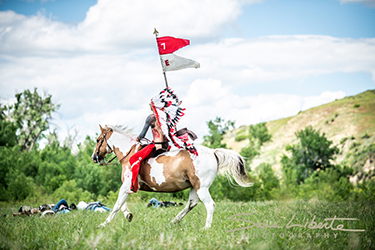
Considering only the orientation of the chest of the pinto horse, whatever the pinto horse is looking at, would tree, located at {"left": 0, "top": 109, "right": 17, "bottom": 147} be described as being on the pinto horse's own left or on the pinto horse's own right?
on the pinto horse's own right

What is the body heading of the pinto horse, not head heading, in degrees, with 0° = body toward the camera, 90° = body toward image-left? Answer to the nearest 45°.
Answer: approximately 90°

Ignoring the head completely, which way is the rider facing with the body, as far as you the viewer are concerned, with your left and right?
facing to the left of the viewer
